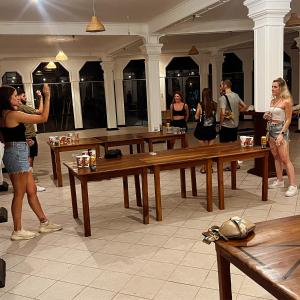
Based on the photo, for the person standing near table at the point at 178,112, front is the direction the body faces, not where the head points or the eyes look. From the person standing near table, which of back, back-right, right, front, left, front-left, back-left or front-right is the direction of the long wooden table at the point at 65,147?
front-right

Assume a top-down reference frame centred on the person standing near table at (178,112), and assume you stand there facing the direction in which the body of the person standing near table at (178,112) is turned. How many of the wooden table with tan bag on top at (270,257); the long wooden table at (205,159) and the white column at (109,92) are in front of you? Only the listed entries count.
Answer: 2

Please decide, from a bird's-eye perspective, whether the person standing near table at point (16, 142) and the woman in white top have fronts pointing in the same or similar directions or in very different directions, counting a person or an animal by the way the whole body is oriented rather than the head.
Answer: very different directions

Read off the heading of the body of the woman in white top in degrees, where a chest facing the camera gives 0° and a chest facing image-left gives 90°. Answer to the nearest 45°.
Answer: approximately 45°

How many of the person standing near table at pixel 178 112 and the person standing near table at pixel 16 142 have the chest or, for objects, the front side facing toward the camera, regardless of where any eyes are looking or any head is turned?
1

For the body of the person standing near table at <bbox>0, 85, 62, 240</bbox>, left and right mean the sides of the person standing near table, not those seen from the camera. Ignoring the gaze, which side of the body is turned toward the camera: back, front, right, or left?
right

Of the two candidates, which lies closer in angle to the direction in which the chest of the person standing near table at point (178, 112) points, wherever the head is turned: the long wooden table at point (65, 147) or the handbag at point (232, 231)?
the handbag

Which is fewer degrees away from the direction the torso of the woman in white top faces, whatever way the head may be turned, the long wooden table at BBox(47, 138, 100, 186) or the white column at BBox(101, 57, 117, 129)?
the long wooden table

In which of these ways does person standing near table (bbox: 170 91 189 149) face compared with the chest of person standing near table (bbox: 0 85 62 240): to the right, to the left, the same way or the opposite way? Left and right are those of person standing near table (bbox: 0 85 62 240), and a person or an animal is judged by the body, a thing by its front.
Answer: to the right

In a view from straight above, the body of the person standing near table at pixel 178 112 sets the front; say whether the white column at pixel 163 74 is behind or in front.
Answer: behind

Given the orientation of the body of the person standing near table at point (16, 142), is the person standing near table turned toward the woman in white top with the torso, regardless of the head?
yes
